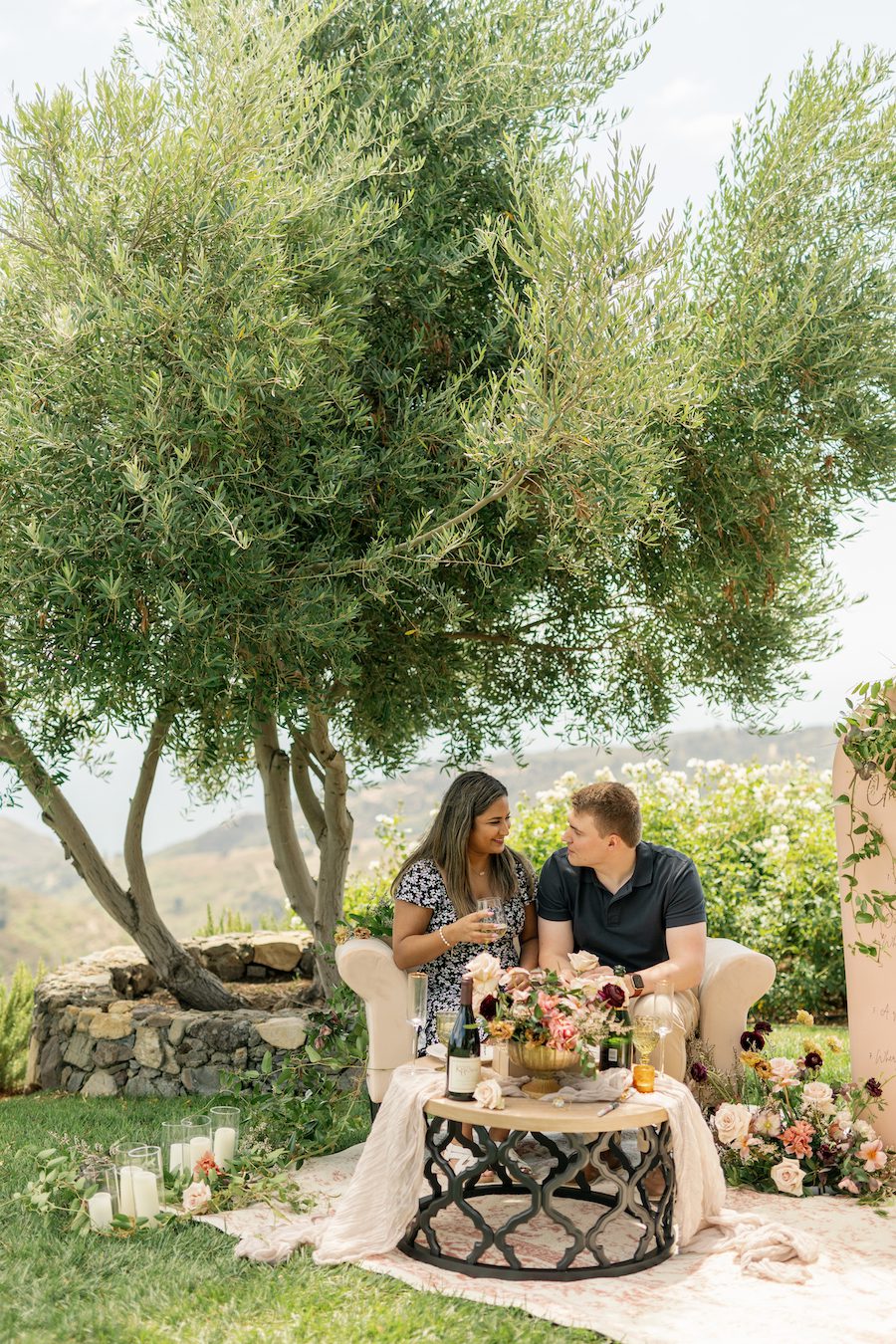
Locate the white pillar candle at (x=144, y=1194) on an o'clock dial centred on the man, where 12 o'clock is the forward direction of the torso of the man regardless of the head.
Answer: The white pillar candle is roughly at 2 o'clock from the man.

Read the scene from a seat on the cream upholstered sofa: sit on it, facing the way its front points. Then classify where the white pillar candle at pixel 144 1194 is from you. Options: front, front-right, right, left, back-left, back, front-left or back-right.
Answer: front-right

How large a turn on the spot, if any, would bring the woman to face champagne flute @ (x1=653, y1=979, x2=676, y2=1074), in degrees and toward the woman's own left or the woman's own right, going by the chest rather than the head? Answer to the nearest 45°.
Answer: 0° — they already face it

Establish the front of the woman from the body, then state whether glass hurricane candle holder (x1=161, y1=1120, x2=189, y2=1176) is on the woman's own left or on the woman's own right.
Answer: on the woman's own right

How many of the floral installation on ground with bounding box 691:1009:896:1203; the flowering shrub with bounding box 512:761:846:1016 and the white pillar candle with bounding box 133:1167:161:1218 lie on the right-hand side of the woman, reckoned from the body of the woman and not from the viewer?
1

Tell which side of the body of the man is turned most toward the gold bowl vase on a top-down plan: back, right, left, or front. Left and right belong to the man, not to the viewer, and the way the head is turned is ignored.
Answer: front

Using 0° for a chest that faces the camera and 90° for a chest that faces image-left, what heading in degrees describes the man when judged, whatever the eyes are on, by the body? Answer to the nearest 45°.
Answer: approximately 0°

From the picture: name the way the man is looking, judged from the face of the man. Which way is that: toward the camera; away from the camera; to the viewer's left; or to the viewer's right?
to the viewer's left

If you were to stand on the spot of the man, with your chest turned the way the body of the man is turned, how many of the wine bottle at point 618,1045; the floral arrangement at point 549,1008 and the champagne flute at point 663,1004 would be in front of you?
3

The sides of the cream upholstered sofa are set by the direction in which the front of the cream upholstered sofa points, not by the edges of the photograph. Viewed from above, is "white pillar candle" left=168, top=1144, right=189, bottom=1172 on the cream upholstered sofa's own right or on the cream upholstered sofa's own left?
on the cream upholstered sofa's own right

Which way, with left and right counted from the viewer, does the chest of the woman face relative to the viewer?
facing the viewer and to the right of the viewer

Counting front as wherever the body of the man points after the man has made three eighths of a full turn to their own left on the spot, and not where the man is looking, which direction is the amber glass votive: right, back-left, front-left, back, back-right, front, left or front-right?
back-right
